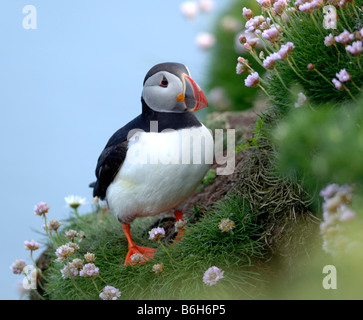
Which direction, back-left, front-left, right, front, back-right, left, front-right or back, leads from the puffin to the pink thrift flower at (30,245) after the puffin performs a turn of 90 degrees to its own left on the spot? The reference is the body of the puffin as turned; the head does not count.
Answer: back-left

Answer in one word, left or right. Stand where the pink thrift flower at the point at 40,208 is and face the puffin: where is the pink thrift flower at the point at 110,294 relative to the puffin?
right

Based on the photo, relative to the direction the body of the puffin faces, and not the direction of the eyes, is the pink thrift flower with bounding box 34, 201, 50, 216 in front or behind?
behind

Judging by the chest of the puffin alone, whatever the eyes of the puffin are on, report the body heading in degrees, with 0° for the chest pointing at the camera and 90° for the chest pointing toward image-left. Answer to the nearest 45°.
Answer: approximately 315°
